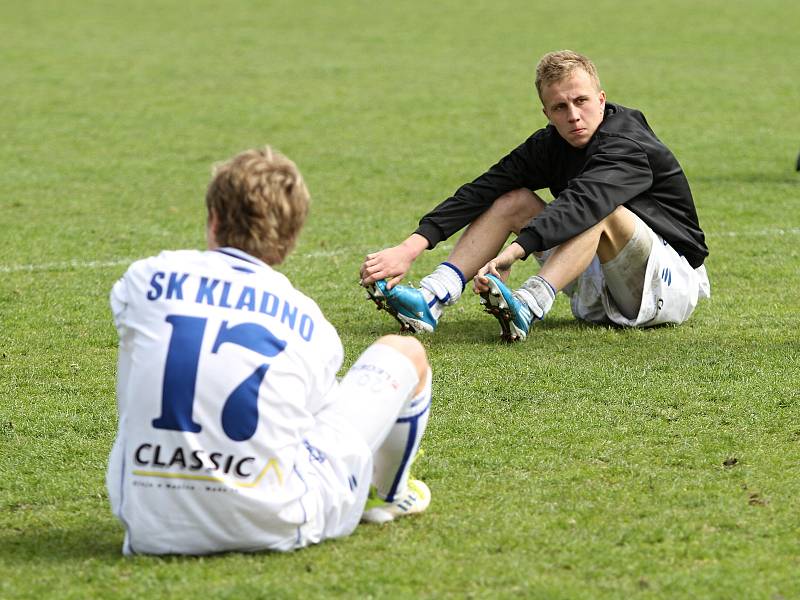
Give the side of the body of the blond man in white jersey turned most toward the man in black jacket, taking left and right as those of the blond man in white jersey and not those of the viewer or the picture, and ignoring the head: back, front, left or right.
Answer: front

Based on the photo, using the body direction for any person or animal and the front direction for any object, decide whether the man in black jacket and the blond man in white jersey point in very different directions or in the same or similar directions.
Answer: very different directions

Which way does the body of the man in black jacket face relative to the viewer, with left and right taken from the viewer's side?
facing the viewer and to the left of the viewer

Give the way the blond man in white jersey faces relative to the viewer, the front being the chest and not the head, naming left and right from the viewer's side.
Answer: facing away from the viewer and to the right of the viewer

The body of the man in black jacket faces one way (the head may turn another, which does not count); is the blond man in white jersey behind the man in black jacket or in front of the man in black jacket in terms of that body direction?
in front
